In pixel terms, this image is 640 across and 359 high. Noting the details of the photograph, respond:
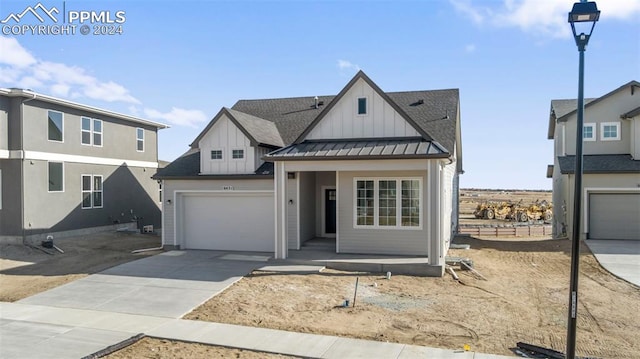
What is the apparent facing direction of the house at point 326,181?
toward the camera

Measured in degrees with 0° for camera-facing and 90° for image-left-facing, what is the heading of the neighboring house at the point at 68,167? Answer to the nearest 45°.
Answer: approximately 45°

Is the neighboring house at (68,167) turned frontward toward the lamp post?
no

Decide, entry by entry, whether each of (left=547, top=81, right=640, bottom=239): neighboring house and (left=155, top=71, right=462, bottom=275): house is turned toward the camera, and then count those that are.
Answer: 2

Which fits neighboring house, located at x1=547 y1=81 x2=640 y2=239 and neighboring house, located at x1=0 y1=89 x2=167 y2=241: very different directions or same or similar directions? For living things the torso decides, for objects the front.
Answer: same or similar directions

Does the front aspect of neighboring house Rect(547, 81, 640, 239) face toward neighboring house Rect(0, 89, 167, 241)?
no

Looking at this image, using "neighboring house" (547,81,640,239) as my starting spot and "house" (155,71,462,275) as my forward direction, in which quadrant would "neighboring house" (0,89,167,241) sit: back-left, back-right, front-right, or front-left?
front-right

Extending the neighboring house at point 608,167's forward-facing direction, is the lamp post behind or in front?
in front

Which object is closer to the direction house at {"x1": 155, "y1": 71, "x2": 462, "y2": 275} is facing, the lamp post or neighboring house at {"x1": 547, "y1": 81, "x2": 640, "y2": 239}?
the lamp post

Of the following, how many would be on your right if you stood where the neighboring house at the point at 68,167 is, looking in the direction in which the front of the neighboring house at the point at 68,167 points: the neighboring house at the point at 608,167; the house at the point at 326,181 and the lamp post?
0

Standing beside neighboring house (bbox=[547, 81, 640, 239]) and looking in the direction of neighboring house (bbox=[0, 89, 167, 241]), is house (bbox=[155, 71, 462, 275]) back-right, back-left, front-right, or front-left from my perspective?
front-left

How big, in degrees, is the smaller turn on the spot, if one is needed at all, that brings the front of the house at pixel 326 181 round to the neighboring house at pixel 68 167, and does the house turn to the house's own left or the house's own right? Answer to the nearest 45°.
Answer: approximately 135° to the house's own right

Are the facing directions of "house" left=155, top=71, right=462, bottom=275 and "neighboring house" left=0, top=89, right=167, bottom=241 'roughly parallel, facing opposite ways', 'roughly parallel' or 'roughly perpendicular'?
roughly parallel

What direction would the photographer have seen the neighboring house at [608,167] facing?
facing the viewer

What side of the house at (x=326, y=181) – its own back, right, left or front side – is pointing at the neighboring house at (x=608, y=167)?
left

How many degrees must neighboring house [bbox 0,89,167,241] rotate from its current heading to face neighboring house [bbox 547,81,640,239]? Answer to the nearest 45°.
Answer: approximately 90° to its left
